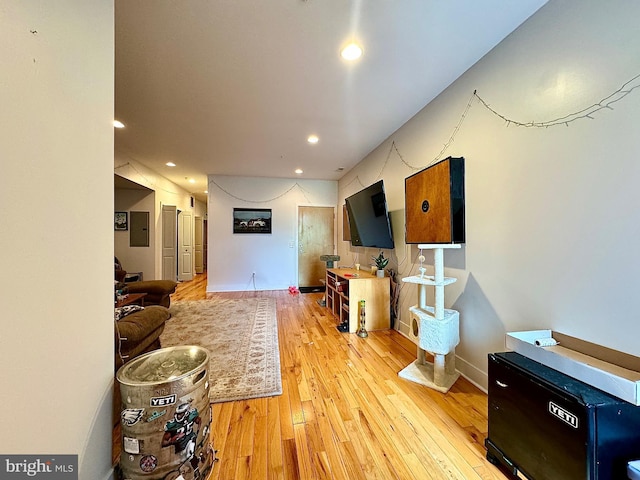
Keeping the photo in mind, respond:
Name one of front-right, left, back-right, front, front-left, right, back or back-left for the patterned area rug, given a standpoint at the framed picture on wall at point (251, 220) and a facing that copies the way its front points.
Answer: front

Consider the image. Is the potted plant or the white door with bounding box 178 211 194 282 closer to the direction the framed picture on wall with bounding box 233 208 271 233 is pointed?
the potted plant

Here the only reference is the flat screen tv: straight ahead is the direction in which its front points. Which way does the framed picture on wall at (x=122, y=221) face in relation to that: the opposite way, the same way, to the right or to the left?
to the left

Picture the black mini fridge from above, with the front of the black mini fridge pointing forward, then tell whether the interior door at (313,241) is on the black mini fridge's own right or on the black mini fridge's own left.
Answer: on the black mini fridge's own right

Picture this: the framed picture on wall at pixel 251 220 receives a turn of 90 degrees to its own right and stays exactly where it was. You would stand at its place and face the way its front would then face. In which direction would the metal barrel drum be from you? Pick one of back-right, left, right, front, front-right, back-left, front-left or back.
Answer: left

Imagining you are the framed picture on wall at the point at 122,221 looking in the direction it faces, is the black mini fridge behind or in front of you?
in front

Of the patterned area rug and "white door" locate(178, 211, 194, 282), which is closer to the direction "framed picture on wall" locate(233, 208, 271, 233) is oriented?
the patterned area rug

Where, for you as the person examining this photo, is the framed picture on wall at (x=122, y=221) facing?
facing the viewer

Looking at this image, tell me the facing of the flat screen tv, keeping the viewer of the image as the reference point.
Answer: facing the viewer and to the left of the viewer

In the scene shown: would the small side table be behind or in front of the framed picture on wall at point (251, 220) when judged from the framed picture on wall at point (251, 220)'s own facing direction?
in front

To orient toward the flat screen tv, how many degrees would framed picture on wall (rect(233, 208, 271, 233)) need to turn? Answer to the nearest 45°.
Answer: approximately 45° to its left

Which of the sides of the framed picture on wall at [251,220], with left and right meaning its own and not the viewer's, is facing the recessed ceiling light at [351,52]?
front

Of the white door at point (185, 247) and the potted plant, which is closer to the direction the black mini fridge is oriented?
the white door

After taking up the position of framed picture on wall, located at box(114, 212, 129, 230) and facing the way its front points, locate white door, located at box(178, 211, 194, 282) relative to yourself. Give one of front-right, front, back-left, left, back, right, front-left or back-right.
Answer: back-left

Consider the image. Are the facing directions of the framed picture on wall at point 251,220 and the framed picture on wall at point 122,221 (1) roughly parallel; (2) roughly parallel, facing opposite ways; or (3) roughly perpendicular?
roughly parallel

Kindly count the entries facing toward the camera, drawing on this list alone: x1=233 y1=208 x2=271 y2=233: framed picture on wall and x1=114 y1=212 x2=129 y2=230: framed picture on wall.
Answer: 2

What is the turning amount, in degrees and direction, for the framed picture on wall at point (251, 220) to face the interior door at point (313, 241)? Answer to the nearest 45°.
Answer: approximately 90° to its left

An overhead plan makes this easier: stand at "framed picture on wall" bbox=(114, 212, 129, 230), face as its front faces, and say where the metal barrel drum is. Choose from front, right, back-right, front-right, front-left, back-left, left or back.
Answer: front

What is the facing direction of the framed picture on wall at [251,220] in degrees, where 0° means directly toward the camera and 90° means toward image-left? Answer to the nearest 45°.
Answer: approximately 0°
